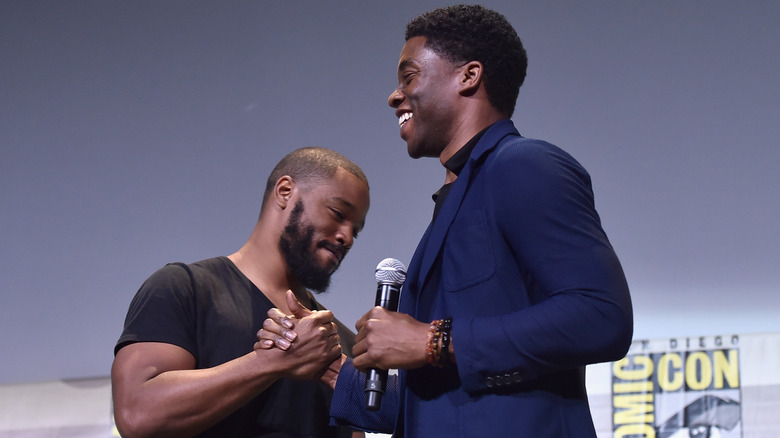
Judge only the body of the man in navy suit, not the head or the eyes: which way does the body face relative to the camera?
to the viewer's left

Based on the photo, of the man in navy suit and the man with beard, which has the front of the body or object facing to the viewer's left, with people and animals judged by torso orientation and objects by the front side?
the man in navy suit

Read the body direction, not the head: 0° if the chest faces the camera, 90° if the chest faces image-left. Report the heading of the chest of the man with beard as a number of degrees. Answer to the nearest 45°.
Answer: approximately 315°

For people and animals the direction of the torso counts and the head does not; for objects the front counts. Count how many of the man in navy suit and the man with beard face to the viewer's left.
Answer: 1
